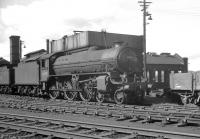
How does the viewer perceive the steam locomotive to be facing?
facing the viewer and to the right of the viewer

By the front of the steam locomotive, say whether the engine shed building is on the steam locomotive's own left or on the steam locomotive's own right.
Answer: on the steam locomotive's own left

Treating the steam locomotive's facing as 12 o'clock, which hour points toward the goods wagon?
The goods wagon is roughly at 11 o'clock from the steam locomotive.

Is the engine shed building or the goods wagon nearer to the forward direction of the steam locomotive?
the goods wagon
